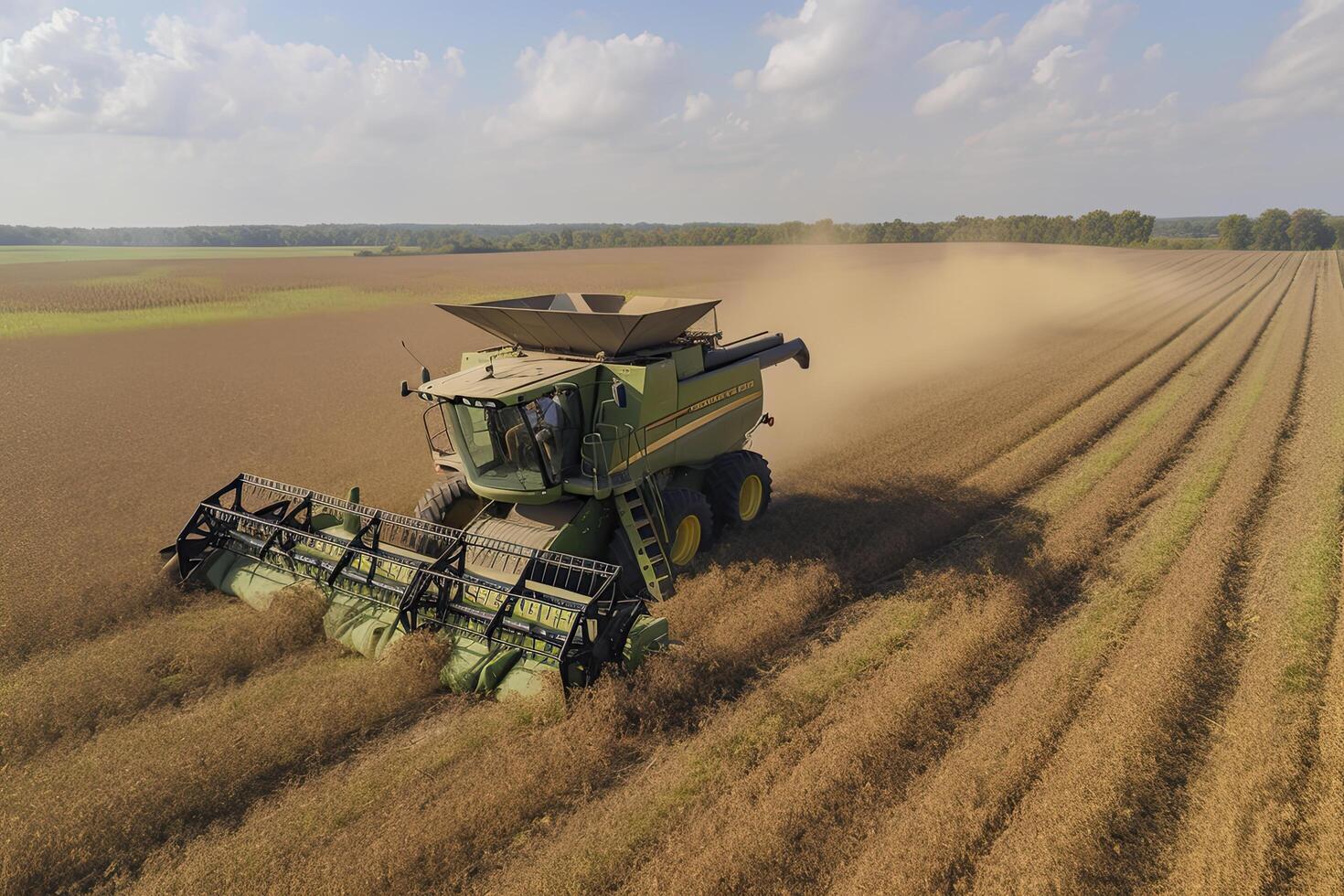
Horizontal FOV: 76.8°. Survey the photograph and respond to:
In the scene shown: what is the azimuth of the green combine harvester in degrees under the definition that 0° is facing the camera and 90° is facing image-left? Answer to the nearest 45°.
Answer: approximately 45°
